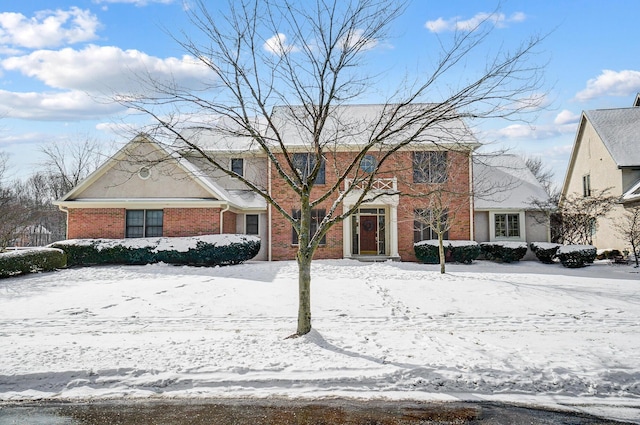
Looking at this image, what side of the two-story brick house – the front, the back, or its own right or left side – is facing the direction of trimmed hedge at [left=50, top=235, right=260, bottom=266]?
right

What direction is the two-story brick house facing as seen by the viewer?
toward the camera

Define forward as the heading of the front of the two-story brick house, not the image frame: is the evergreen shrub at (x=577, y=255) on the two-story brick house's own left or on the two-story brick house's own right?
on the two-story brick house's own left

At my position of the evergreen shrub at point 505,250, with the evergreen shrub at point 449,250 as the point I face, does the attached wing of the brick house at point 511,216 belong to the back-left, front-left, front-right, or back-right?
back-right

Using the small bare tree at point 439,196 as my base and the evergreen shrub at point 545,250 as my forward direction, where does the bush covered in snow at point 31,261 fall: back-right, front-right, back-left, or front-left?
back-left

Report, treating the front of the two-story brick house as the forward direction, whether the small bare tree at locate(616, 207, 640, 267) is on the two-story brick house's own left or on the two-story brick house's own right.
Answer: on the two-story brick house's own left

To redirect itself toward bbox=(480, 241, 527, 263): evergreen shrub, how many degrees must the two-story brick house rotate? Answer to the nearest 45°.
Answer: approximately 90° to its left

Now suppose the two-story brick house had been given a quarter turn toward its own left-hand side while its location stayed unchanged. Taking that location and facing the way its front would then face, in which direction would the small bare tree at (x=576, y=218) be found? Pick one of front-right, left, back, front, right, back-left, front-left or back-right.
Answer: front

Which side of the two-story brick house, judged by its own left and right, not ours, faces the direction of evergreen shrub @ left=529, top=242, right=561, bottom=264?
left

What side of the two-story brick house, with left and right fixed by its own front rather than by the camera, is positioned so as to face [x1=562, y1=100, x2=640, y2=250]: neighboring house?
left

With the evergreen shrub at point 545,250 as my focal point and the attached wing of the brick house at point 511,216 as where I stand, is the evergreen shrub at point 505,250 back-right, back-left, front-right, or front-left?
front-right
